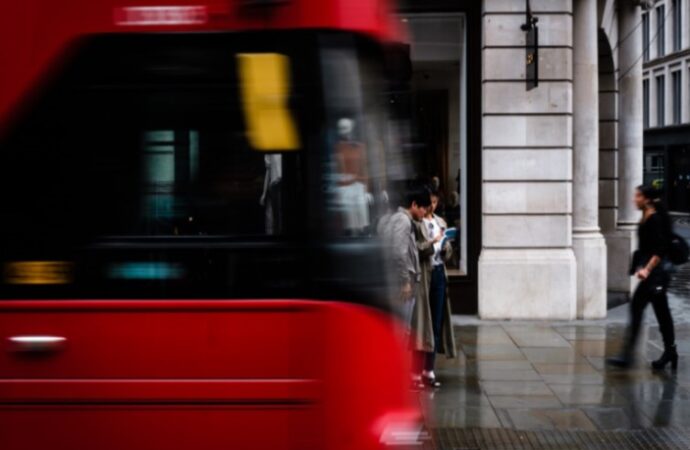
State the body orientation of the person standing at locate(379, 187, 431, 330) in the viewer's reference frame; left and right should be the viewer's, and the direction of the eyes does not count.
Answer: facing to the right of the viewer

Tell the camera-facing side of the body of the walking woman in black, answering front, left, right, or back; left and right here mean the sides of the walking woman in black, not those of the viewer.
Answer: left

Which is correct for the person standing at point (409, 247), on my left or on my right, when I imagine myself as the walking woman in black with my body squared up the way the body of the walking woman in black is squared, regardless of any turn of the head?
on my left

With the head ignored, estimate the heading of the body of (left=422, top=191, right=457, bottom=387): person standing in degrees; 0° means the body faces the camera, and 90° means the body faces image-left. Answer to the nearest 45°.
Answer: approximately 45°

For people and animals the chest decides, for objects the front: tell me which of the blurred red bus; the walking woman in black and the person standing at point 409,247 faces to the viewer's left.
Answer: the walking woman in black

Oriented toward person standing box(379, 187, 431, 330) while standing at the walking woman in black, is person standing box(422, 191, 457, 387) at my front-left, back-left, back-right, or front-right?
front-right

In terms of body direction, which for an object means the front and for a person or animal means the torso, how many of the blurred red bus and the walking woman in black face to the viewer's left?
1

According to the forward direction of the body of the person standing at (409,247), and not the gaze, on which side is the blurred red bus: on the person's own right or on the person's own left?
on the person's own right

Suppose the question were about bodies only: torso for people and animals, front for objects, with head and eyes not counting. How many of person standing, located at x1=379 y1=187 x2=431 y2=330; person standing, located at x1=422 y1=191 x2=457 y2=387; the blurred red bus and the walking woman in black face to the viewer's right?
2

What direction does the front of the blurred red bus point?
to the viewer's right

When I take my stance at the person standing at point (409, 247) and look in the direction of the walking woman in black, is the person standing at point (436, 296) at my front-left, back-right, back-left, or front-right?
front-left

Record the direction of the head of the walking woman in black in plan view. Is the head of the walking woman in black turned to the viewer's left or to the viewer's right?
to the viewer's left

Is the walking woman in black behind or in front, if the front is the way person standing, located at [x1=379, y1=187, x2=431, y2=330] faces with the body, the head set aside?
in front

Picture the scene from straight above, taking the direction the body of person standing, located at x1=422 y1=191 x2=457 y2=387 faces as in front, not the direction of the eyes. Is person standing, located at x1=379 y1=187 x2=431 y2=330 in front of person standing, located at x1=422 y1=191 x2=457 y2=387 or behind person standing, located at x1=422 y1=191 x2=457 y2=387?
in front
